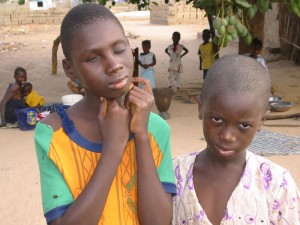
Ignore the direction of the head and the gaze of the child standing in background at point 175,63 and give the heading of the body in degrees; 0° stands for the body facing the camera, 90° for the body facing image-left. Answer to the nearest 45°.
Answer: approximately 0°

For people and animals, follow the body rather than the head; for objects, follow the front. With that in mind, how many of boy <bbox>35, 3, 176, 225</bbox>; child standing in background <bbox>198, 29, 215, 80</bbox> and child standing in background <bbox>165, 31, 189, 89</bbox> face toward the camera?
3

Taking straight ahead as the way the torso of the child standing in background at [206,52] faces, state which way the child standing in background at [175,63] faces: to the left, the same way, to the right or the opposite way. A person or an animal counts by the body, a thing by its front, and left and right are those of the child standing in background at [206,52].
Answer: the same way

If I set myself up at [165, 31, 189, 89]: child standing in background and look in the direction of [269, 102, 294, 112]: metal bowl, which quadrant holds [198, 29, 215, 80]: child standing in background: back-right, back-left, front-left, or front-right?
front-left

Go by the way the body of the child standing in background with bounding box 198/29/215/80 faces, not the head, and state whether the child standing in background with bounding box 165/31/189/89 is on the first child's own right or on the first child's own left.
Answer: on the first child's own right

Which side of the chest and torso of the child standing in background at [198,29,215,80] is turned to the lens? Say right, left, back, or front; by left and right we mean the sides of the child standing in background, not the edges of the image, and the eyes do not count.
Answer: front

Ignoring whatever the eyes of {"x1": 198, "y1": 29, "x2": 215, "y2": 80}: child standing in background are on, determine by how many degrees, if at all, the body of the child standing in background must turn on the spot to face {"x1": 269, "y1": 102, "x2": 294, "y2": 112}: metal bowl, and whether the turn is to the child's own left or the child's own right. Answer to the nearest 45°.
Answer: approximately 45° to the child's own left

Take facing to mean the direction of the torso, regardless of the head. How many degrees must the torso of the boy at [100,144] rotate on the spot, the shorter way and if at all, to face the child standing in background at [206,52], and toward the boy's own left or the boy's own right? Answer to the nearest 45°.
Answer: approximately 180°

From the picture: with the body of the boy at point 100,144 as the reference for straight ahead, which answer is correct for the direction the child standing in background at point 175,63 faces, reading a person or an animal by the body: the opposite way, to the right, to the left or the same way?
the same way

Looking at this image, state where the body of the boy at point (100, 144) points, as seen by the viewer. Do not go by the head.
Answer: toward the camera

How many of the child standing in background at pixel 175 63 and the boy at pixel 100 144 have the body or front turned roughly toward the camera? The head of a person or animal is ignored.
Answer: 2

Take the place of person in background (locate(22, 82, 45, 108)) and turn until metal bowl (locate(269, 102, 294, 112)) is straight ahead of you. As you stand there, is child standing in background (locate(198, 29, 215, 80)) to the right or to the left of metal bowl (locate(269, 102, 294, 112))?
left

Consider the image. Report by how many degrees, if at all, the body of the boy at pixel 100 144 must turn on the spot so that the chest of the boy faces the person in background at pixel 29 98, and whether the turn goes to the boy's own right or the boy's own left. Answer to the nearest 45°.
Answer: approximately 180°

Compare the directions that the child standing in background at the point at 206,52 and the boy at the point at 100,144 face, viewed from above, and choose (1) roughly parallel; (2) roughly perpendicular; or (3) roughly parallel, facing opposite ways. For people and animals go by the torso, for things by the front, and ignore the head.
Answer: roughly parallel

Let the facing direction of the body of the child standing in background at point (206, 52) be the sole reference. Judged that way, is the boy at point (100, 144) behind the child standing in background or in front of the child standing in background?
in front
